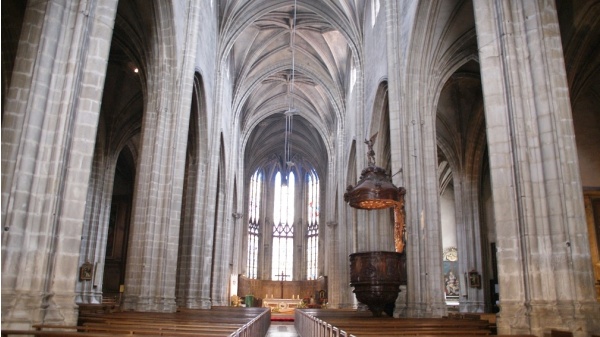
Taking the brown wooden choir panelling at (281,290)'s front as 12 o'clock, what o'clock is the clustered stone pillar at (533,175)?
The clustered stone pillar is roughly at 12 o'clock from the brown wooden choir panelling.

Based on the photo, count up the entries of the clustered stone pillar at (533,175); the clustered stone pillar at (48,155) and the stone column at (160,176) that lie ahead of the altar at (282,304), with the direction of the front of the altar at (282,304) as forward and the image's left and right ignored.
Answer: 3

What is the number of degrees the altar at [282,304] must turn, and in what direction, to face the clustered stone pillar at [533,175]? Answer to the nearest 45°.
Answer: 0° — it already faces it

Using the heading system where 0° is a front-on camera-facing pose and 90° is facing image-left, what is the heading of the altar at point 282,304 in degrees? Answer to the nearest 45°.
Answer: approximately 0°

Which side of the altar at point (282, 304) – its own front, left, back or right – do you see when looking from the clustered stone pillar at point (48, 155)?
front

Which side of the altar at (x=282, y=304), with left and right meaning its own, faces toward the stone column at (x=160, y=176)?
front

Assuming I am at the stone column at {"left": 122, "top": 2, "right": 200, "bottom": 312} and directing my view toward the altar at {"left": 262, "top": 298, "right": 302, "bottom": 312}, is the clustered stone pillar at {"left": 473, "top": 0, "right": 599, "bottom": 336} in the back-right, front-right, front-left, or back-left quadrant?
back-right
